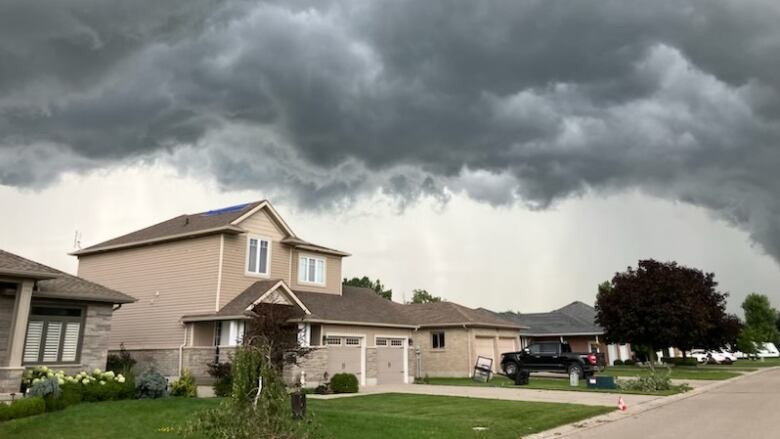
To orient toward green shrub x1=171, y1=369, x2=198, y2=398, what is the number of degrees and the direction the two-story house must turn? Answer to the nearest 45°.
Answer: approximately 45° to its right

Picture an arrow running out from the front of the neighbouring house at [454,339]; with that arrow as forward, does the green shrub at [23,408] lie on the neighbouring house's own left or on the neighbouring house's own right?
on the neighbouring house's own right

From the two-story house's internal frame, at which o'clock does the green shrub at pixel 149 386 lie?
The green shrub is roughly at 2 o'clock from the two-story house.

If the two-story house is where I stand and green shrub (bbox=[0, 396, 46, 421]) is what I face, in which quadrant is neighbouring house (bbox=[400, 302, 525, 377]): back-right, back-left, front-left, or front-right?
back-left

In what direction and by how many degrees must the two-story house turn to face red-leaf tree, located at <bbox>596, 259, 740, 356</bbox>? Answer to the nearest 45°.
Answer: approximately 45° to its left

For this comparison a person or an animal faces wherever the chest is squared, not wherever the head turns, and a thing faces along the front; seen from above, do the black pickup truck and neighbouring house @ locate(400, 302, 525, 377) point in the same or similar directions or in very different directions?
very different directions

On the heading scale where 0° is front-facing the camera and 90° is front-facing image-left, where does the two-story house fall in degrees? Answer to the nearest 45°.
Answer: approximately 315°

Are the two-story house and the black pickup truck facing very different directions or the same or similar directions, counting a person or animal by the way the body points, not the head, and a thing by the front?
very different directions

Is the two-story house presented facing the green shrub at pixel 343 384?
yes

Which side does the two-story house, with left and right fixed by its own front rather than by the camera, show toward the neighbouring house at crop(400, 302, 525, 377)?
left

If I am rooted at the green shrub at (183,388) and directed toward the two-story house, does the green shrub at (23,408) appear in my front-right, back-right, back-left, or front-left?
back-left

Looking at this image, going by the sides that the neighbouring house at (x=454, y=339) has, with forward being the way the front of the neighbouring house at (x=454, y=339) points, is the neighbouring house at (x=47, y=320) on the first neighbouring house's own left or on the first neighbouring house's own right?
on the first neighbouring house's own right
